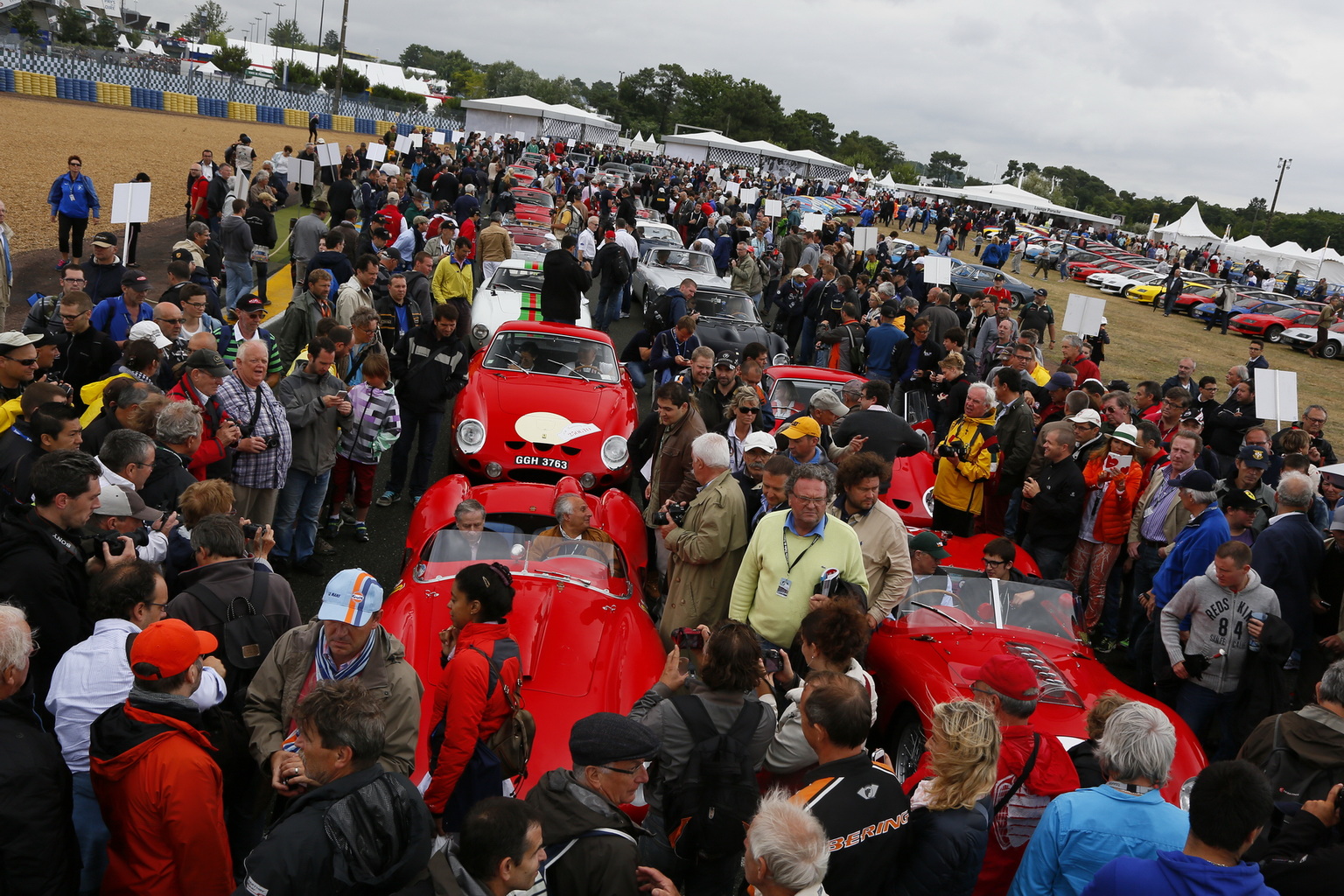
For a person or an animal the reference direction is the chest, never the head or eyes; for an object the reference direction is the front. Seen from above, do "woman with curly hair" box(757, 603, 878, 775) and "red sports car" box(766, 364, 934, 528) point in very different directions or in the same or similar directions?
very different directions

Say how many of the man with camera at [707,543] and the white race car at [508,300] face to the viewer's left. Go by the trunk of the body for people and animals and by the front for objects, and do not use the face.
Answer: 1

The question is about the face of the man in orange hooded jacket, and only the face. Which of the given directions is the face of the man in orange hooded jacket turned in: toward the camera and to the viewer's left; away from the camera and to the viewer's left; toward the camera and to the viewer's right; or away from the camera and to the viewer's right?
away from the camera and to the viewer's right

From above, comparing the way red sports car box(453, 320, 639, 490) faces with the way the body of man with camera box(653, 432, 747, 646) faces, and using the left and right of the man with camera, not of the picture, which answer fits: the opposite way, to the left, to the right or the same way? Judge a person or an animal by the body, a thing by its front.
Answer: to the left

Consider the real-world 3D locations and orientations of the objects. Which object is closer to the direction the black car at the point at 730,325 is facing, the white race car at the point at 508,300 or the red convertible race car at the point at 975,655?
the red convertible race car

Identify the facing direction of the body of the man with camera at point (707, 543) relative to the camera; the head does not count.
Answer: to the viewer's left

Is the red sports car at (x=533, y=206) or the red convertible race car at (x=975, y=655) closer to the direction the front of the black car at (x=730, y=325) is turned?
the red convertible race car

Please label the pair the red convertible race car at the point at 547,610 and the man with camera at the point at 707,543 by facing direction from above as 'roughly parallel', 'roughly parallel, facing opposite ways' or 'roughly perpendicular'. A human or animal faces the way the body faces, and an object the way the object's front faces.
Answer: roughly perpendicular

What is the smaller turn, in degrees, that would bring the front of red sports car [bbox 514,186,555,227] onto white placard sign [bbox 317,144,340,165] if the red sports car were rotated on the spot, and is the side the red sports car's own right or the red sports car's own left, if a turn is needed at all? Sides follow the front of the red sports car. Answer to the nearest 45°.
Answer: approximately 90° to the red sports car's own right

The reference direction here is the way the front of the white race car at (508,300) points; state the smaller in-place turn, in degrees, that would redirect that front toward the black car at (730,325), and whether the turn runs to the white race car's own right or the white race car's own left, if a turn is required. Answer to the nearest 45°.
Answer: approximately 90° to the white race car's own left
